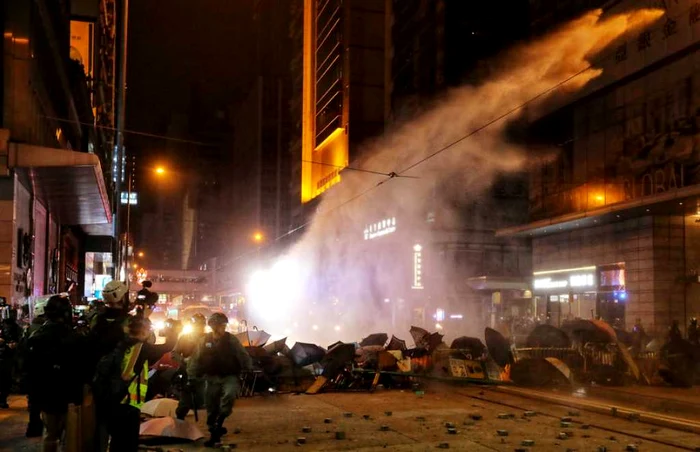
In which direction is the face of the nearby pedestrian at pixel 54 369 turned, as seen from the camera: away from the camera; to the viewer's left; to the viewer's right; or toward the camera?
away from the camera

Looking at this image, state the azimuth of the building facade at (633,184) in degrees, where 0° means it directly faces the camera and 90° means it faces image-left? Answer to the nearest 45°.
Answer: approximately 45°

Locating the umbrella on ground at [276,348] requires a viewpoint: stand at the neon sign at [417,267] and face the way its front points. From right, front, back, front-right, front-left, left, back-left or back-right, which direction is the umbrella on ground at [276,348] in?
front

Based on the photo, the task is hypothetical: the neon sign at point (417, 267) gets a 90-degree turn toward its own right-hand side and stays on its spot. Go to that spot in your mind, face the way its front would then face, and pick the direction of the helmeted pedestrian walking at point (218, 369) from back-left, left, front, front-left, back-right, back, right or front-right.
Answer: left

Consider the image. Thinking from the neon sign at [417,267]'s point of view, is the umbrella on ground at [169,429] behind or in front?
in front

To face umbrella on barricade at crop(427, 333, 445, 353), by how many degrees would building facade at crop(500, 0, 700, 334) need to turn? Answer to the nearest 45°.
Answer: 0° — it already faces it

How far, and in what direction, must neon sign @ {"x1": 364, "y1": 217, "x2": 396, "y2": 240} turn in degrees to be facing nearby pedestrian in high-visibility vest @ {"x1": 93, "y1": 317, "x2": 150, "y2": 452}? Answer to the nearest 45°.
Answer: approximately 45° to its left

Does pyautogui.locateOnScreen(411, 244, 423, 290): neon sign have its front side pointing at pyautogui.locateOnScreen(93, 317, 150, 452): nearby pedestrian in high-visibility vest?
yes

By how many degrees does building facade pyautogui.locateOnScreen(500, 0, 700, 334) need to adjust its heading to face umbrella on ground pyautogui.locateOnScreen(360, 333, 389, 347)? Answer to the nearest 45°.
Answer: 0° — it already faces it

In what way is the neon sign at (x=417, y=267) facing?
toward the camera

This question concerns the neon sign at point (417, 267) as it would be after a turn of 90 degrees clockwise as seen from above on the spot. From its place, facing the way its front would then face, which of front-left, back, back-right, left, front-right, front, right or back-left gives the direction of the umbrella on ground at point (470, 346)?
left

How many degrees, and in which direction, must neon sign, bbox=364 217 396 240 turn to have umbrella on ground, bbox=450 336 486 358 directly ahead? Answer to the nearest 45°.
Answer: approximately 45° to its left

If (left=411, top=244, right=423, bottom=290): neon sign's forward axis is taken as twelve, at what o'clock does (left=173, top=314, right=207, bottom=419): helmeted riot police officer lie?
The helmeted riot police officer is roughly at 12 o'clock from the neon sign.

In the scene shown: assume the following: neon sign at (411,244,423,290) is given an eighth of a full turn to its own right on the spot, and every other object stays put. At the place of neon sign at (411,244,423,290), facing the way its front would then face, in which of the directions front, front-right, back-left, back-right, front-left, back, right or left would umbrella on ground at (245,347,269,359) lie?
front-left

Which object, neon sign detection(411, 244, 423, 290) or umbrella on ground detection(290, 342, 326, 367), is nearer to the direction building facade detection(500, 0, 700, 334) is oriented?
the umbrella on ground
